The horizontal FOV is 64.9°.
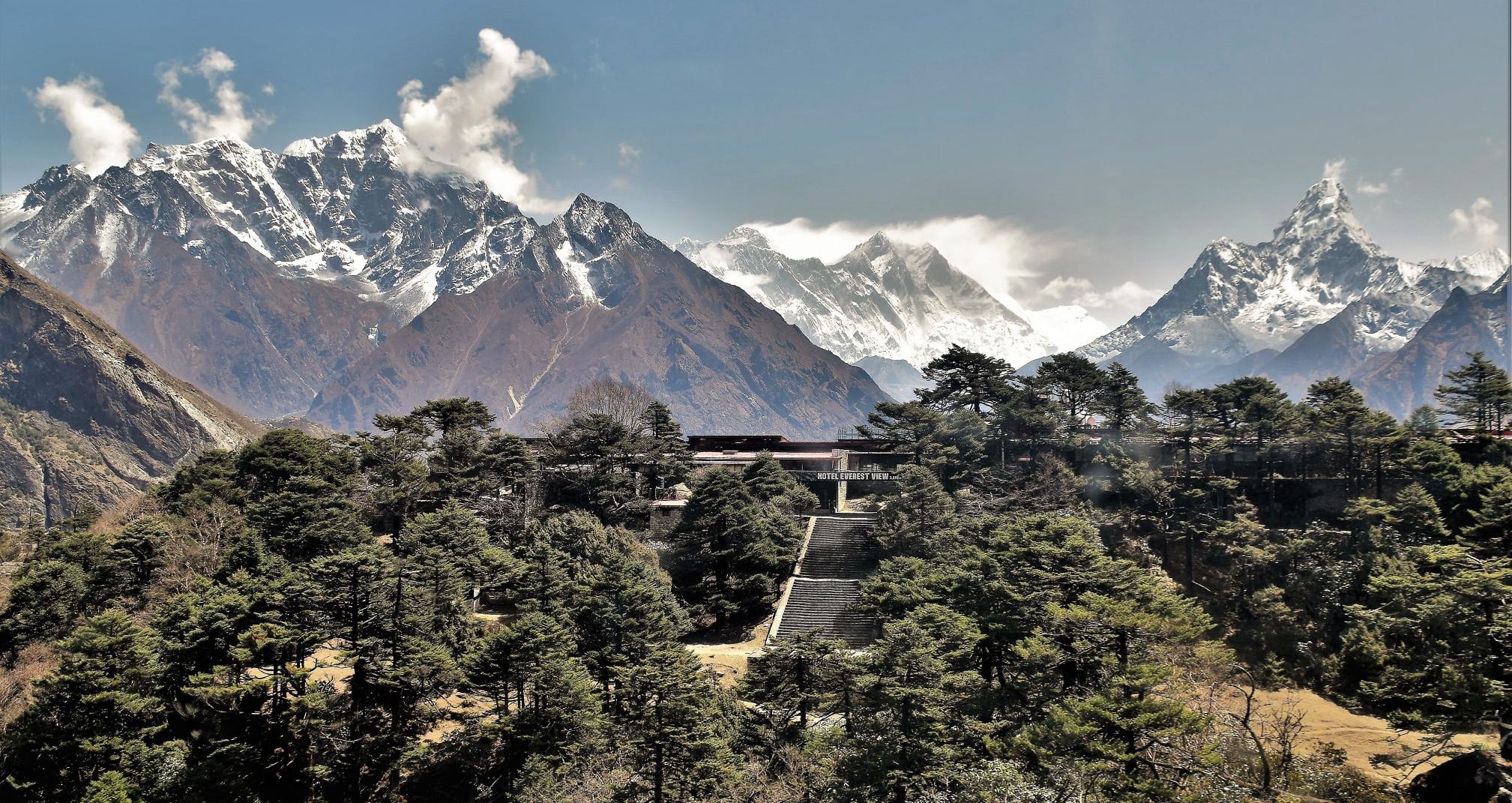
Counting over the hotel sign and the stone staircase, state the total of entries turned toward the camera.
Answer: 2

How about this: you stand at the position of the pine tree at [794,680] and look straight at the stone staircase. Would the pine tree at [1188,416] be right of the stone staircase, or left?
right

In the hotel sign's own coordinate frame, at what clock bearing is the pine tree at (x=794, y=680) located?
The pine tree is roughly at 12 o'clock from the hotel sign.

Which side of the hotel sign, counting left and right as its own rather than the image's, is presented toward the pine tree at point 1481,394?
left

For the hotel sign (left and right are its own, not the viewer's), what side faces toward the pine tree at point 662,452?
right

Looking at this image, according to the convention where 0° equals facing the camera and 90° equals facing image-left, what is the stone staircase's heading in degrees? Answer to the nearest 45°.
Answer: approximately 0°

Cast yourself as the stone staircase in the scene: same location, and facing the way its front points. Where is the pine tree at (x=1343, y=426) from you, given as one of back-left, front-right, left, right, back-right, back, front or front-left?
left

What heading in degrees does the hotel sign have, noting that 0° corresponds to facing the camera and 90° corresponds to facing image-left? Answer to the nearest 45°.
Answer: approximately 0°

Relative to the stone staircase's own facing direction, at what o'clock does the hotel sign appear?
The hotel sign is roughly at 6 o'clock from the stone staircase.
